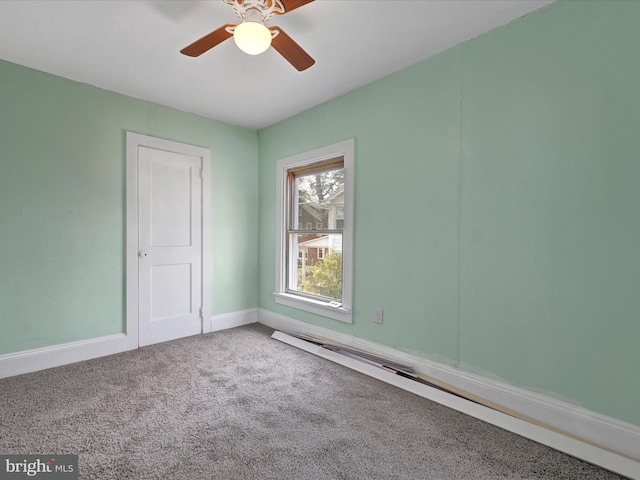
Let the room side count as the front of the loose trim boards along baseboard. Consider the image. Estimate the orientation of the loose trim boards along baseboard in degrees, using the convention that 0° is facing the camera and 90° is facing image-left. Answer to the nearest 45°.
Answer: approximately 45°

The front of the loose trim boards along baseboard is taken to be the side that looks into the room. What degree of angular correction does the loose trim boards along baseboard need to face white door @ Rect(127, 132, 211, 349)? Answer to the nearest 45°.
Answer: approximately 45° to its right

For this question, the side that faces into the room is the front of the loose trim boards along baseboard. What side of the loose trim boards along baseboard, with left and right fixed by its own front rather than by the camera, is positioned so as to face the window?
right
